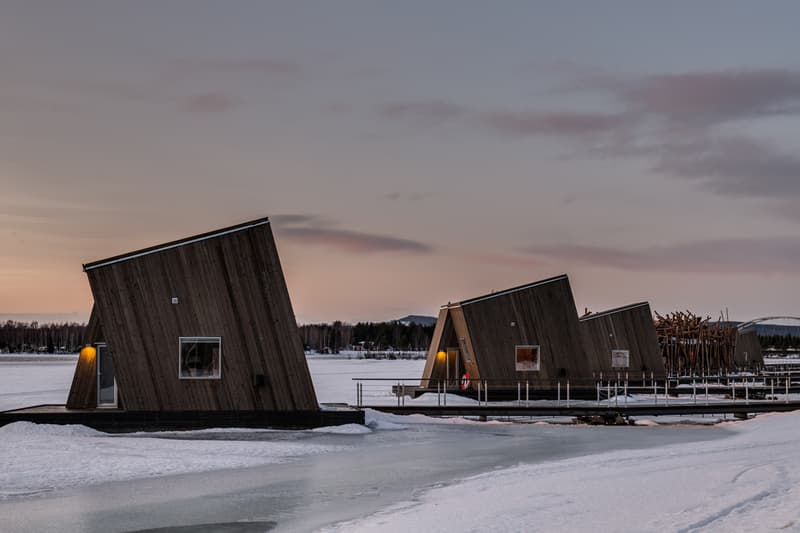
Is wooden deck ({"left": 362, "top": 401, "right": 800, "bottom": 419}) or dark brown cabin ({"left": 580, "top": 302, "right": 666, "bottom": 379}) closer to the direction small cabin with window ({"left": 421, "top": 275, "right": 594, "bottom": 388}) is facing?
the wooden deck

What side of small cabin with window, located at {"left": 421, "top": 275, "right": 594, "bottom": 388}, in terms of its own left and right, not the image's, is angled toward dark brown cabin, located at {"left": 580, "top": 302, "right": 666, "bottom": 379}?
back

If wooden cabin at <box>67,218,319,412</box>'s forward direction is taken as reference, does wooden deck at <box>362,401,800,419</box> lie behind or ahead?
behind

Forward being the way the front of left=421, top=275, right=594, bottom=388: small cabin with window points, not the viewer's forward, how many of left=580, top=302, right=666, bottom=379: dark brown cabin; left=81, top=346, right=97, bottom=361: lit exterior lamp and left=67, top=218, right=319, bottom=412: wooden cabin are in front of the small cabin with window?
2

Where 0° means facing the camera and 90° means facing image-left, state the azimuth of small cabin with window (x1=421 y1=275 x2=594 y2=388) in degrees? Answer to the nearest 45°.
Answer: approximately 45°

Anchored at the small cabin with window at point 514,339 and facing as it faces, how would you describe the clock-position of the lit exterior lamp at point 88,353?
The lit exterior lamp is roughly at 12 o'clock from the small cabin with window.

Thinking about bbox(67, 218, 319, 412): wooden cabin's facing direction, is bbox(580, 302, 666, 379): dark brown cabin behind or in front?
behind

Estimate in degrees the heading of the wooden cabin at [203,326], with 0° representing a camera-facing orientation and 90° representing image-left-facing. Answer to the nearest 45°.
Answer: approximately 90°
